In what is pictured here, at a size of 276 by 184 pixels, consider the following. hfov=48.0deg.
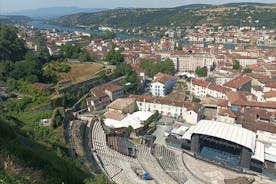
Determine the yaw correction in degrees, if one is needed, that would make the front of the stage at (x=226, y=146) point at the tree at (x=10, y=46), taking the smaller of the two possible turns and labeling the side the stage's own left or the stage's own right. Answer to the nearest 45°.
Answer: approximately 90° to the stage's own right

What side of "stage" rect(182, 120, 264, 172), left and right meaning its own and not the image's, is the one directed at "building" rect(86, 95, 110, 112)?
right

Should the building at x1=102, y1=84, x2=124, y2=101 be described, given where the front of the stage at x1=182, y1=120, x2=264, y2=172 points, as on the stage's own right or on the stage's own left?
on the stage's own right

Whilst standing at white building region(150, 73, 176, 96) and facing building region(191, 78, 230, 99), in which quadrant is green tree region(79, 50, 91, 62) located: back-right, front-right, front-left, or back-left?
back-left

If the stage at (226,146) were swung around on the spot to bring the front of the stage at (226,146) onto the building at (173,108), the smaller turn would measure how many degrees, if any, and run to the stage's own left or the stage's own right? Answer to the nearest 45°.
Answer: approximately 90° to the stage's own right

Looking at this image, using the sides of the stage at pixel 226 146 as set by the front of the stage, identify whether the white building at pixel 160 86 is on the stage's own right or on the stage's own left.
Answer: on the stage's own right

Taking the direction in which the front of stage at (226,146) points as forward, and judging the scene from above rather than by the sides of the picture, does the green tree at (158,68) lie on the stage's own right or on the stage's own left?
on the stage's own right

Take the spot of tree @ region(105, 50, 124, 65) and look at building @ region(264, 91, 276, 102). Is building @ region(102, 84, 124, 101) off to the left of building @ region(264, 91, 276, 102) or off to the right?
right

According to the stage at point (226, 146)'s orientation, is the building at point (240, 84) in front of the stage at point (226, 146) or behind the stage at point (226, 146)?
behind

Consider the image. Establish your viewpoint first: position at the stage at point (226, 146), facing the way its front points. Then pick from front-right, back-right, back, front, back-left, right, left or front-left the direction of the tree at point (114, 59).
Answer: right

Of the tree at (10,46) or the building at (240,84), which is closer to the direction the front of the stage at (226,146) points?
the tree

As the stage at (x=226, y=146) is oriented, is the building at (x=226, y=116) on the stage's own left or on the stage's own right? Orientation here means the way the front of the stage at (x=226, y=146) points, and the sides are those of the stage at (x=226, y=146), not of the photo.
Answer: on the stage's own right

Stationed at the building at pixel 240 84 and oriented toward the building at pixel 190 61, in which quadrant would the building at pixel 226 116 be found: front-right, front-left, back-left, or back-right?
back-left

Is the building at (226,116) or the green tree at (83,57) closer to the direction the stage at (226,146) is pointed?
the green tree

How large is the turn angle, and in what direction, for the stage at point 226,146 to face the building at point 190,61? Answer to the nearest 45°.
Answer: approximately 135° to its right

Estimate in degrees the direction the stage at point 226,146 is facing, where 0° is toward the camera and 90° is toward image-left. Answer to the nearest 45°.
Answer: approximately 45°
